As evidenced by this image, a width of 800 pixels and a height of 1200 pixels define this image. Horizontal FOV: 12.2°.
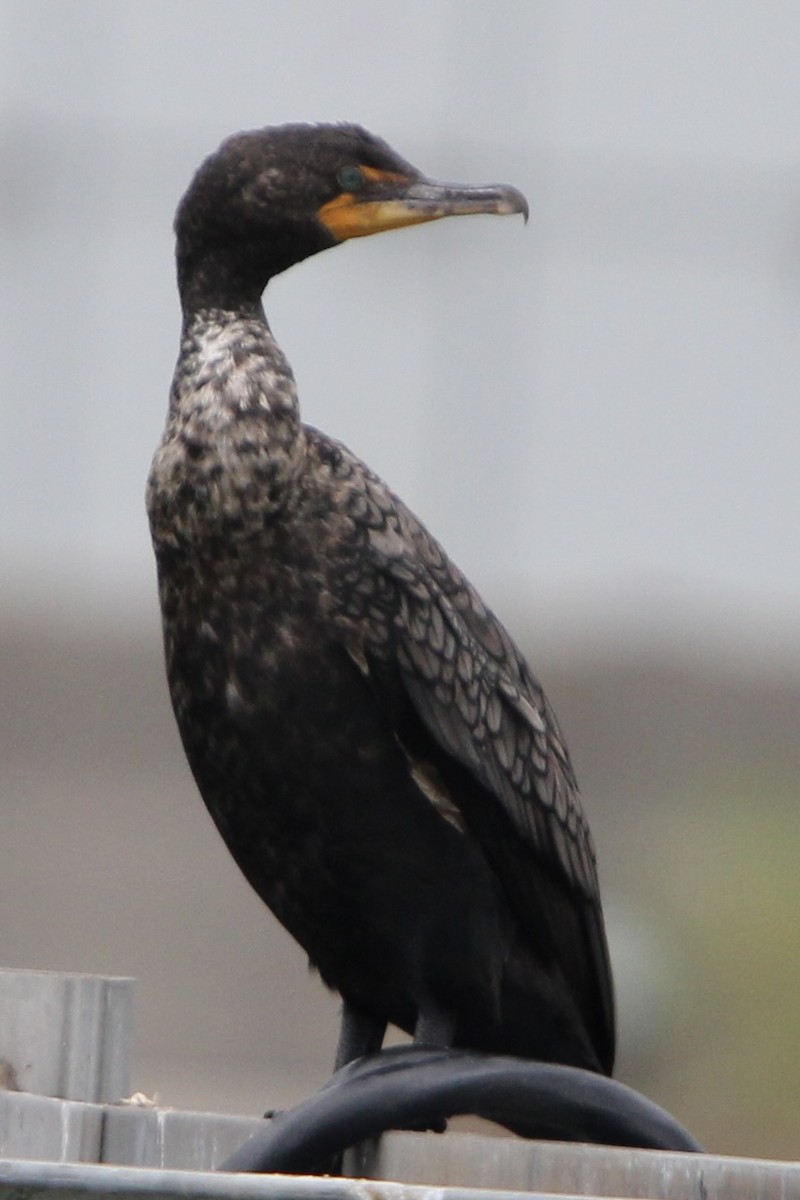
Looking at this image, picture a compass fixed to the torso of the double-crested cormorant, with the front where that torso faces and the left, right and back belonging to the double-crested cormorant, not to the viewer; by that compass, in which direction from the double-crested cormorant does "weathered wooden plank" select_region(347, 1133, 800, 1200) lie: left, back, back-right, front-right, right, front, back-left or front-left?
back-left

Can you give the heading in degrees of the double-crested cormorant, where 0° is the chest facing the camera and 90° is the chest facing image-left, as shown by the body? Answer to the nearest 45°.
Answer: approximately 45°
